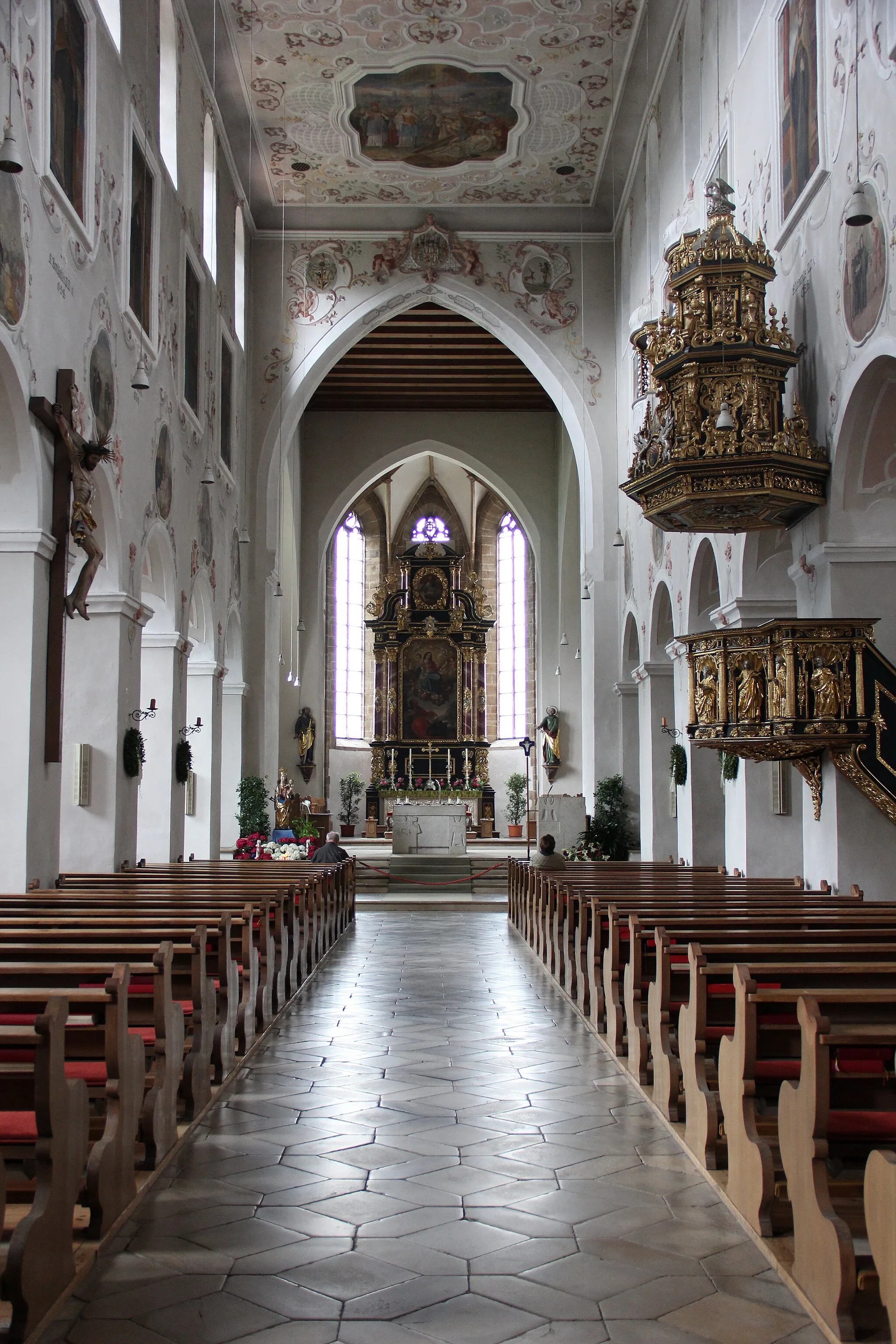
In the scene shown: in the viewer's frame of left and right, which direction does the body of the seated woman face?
facing away from the viewer

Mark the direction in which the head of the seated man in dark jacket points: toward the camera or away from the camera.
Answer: away from the camera

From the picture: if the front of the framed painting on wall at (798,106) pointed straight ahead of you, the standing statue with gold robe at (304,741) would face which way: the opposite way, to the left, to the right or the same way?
to the left

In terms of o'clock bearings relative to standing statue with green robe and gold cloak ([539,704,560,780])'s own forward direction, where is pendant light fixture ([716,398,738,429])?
The pendant light fixture is roughly at 12 o'clock from the standing statue with green robe and gold cloak.

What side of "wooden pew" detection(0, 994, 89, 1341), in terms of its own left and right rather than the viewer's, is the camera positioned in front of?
back

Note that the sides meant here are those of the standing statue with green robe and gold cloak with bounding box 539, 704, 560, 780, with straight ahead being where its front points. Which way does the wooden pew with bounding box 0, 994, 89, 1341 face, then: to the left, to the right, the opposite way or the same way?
the opposite way

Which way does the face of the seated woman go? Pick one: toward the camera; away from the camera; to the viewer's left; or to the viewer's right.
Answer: away from the camera

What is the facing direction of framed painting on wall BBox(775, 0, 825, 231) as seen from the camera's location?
facing to the left of the viewer

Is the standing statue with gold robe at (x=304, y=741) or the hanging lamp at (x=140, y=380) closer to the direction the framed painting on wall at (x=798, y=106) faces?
the hanging lamp

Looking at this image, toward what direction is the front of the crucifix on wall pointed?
to the viewer's right

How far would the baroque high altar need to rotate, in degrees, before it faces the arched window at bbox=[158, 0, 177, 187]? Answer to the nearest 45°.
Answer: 0° — it already faces it

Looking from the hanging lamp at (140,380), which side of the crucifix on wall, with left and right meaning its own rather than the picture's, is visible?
left
